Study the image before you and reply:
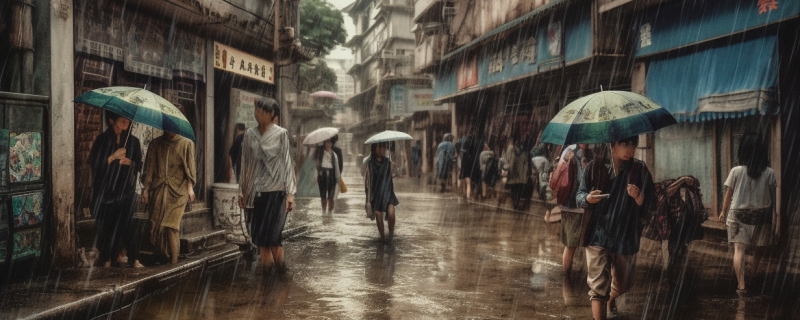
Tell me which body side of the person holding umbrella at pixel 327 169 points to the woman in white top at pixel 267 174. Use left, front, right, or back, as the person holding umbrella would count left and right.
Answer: front

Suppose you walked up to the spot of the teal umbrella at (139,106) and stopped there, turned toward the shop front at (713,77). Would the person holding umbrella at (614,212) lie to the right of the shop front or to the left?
right

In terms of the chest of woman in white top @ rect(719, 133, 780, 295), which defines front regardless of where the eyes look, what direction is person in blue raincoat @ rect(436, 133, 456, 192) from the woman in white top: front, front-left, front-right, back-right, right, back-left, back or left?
front-left

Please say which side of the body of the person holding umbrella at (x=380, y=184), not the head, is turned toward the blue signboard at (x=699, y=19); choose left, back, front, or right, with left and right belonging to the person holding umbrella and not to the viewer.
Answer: left

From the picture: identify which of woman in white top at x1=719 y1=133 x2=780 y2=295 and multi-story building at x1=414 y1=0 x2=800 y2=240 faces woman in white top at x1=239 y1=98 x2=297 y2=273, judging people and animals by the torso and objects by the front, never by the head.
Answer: the multi-story building

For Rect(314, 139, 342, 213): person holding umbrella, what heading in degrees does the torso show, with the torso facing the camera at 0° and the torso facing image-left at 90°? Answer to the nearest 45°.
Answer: approximately 0°

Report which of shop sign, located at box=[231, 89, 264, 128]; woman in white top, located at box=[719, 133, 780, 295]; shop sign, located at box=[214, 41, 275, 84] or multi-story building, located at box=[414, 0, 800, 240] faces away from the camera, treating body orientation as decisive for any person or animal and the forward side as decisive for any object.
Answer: the woman in white top

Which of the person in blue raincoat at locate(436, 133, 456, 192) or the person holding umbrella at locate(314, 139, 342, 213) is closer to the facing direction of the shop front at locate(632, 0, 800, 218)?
the person holding umbrella

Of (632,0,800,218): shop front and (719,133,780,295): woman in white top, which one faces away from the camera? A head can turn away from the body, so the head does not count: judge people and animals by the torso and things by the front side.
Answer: the woman in white top

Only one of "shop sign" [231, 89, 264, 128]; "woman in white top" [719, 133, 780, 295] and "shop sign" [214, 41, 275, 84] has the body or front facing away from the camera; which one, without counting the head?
the woman in white top

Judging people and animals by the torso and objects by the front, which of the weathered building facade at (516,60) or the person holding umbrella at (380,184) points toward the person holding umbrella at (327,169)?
the weathered building facade

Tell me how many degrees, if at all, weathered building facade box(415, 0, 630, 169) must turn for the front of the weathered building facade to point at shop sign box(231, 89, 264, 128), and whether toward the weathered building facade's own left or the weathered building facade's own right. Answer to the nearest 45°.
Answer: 0° — it already faces it

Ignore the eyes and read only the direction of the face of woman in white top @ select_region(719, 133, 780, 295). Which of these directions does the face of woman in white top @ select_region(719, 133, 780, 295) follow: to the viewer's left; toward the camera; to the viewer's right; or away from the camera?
away from the camera

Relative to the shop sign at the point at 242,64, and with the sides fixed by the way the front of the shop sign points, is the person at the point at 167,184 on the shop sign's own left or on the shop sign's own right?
on the shop sign's own right
